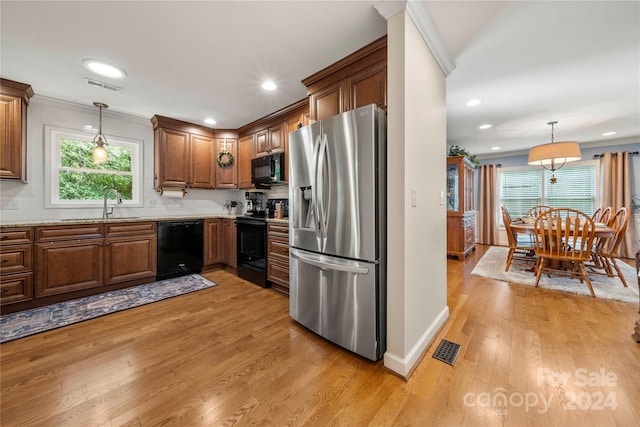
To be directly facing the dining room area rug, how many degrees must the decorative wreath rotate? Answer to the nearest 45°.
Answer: approximately 45° to its left

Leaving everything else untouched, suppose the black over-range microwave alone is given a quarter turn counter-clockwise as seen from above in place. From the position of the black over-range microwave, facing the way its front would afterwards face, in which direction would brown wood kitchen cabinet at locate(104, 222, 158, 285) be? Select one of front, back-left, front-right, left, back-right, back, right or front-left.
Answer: back-right

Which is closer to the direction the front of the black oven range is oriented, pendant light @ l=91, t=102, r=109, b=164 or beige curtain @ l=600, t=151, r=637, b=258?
the pendant light

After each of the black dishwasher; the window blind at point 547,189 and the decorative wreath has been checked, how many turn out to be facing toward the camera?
3

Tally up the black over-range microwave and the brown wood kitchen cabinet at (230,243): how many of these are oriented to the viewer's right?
0

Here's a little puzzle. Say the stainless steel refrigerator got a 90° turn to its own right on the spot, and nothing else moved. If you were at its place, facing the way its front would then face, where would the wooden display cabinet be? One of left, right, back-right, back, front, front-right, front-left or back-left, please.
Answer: right

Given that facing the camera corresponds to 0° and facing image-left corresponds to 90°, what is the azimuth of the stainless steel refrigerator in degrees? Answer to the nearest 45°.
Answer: approximately 45°
